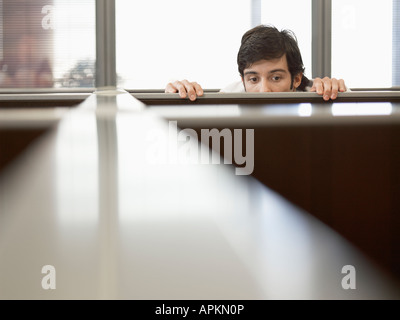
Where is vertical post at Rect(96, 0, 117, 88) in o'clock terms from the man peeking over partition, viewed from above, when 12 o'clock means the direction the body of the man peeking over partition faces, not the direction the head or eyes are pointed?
The vertical post is roughly at 5 o'clock from the man peeking over partition.

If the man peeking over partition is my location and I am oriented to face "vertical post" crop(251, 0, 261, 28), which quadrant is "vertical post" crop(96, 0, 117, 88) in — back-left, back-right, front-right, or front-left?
front-left

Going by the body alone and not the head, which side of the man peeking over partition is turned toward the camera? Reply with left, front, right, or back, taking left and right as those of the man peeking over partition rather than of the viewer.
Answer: front

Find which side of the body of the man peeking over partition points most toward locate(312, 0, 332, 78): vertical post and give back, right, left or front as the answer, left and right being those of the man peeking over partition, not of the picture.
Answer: back

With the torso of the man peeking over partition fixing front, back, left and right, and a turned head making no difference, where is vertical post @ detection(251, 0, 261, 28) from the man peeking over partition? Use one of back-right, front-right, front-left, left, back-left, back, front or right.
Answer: back

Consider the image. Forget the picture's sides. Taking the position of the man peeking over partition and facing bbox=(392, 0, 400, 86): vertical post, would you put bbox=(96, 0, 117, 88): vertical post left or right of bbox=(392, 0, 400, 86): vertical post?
left
